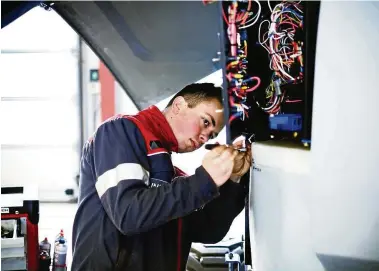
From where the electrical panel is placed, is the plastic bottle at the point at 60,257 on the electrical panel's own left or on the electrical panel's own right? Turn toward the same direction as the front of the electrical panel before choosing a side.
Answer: on the electrical panel's own right

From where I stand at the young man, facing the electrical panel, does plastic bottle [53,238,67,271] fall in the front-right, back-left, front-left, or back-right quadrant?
back-left

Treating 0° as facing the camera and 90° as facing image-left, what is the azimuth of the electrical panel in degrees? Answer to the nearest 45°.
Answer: approximately 0°

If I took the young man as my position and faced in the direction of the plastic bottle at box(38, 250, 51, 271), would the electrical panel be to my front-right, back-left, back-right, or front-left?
back-right
